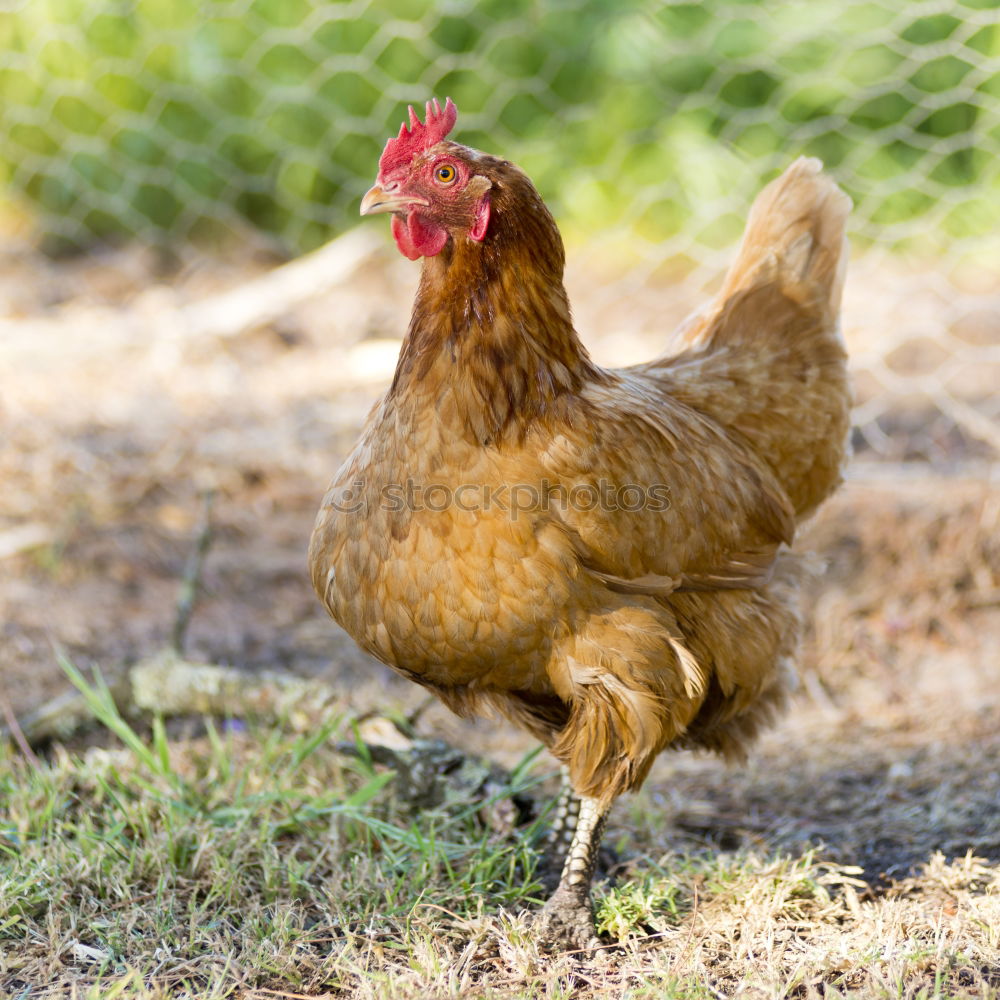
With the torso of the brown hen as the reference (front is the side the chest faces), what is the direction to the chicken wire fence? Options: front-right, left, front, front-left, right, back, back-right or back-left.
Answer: back-right

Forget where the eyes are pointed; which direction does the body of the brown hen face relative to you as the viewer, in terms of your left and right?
facing the viewer and to the left of the viewer
